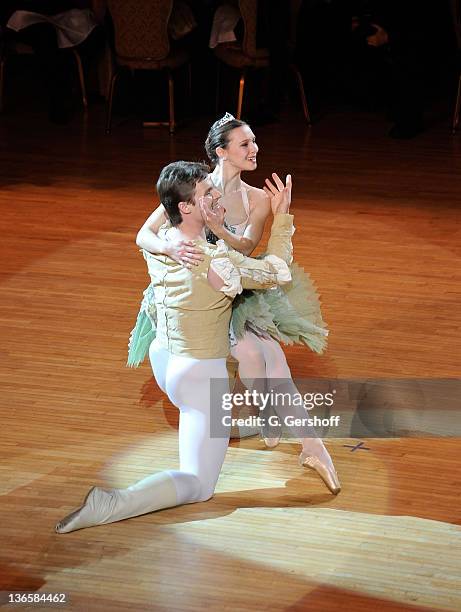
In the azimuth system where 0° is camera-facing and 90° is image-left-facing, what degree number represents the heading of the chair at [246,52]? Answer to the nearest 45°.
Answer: approximately 135°

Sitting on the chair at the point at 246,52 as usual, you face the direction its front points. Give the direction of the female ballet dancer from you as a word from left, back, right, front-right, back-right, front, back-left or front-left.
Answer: back-left

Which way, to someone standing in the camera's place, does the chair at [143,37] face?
facing away from the viewer and to the right of the viewer

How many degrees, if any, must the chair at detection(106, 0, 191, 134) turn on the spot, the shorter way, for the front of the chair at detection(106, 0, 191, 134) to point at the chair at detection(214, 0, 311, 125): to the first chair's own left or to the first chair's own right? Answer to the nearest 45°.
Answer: approximately 45° to the first chair's own right

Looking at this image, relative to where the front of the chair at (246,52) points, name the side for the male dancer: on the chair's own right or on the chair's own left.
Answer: on the chair's own left
